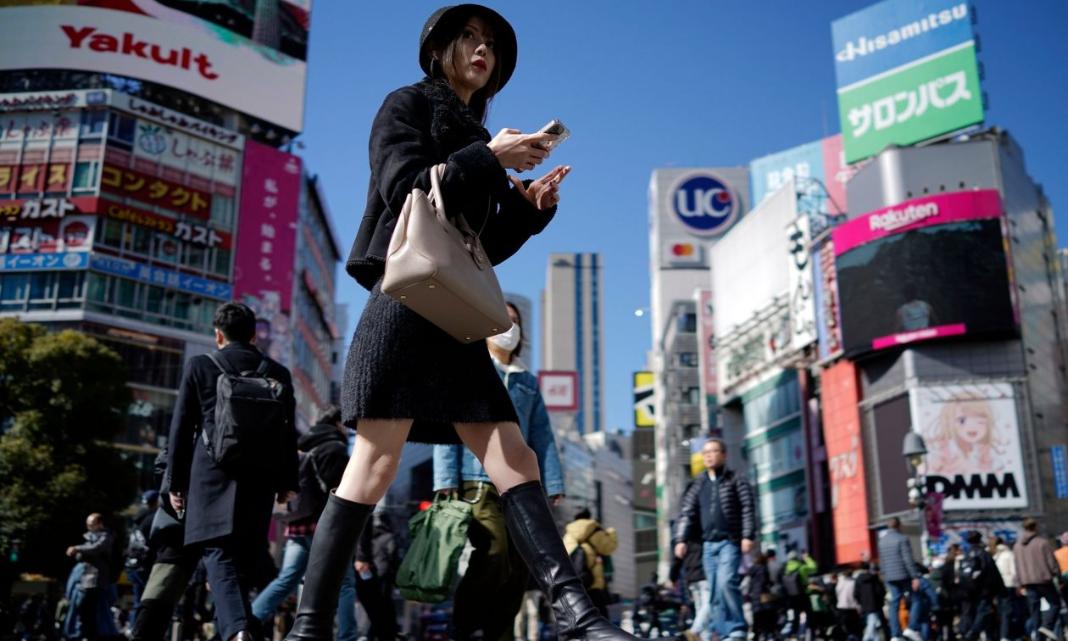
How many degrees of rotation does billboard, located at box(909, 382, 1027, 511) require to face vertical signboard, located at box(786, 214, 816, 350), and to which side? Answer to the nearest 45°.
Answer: approximately 135° to its right

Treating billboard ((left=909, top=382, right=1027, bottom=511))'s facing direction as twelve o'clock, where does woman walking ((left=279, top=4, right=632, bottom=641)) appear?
The woman walking is roughly at 12 o'clock from the billboard.

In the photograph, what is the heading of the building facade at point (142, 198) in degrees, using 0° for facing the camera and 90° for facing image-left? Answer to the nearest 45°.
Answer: approximately 315°

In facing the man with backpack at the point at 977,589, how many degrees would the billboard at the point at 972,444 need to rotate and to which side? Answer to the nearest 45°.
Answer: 0° — it already faces them

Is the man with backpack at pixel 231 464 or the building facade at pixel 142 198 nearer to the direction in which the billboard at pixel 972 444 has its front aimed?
the man with backpack

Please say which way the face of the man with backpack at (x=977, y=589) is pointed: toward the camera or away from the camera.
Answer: away from the camera

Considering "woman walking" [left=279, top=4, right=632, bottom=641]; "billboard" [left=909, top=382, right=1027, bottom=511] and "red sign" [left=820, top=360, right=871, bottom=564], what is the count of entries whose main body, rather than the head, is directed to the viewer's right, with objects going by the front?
1

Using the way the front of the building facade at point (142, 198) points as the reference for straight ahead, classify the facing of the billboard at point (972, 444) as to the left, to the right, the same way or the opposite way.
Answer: to the right

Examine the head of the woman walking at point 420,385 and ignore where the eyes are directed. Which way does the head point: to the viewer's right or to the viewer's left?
to the viewer's right

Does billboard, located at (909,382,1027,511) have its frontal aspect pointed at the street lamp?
yes

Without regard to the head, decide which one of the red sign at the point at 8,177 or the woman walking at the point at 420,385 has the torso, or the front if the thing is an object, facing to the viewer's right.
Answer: the woman walking
